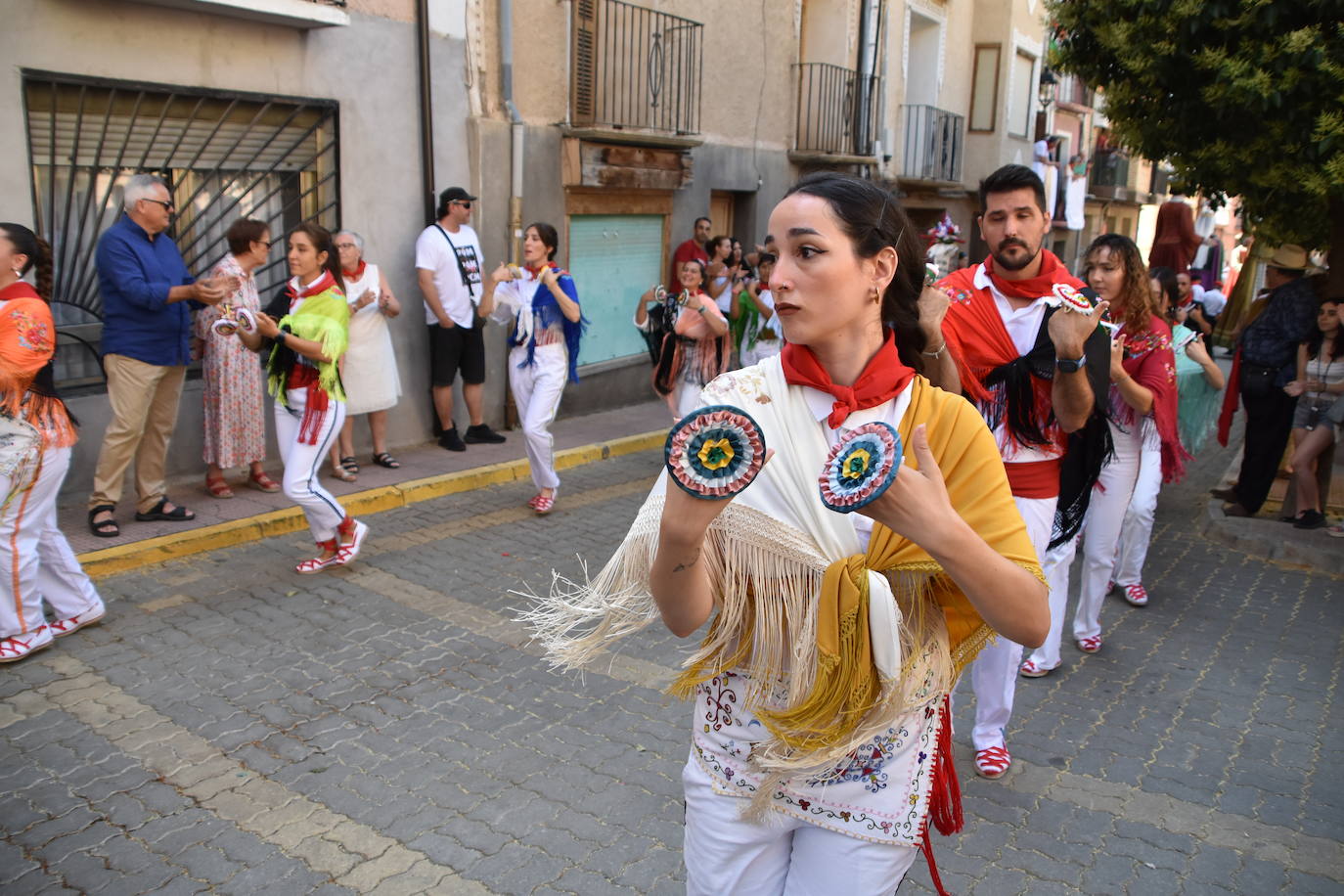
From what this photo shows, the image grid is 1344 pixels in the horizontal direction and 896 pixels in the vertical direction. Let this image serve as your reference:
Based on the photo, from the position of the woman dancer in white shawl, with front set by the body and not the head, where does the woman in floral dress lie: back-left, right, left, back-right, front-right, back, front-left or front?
back-right

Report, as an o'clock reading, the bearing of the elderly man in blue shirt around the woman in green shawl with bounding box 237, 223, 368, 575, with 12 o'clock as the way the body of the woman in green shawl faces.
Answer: The elderly man in blue shirt is roughly at 3 o'clock from the woman in green shawl.

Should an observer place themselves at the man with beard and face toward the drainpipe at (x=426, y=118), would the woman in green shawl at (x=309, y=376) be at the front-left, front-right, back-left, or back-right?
front-left

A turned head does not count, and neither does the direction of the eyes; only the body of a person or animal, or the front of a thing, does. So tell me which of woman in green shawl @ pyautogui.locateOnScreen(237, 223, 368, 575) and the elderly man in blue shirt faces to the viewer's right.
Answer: the elderly man in blue shirt

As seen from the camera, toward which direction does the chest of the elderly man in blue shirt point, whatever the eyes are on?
to the viewer's right

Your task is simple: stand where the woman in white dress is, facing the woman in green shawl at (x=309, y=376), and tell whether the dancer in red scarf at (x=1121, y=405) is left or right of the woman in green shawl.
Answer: left

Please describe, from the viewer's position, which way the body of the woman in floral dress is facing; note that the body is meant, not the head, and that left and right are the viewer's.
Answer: facing to the right of the viewer

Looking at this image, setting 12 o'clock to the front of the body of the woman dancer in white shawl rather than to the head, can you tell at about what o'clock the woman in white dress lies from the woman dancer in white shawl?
The woman in white dress is roughly at 5 o'clock from the woman dancer in white shawl.

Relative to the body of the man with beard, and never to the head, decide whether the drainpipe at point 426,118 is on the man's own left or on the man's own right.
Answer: on the man's own right

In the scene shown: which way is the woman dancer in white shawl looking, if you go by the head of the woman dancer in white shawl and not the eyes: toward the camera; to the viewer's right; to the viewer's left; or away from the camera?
to the viewer's left

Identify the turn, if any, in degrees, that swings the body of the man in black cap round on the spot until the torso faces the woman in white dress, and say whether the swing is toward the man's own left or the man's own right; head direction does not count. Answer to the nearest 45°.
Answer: approximately 90° to the man's own right

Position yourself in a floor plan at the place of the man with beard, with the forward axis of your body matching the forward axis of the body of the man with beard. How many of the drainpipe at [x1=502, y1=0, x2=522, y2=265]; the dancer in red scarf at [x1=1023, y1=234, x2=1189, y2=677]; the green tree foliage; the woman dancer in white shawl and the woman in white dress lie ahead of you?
1

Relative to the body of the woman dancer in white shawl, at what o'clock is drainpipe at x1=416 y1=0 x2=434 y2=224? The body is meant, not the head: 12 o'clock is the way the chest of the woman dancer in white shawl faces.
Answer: The drainpipe is roughly at 5 o'clock from the woman dancer in white shawl.

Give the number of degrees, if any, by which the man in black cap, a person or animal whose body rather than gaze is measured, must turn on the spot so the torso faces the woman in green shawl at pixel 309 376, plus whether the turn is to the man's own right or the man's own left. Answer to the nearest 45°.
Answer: approximately 45° to the man's own right

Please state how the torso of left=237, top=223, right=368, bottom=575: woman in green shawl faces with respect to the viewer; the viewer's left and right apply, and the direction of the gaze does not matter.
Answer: facing the viewer and to the left of the viewer

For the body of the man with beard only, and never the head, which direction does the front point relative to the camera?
toward the camera
